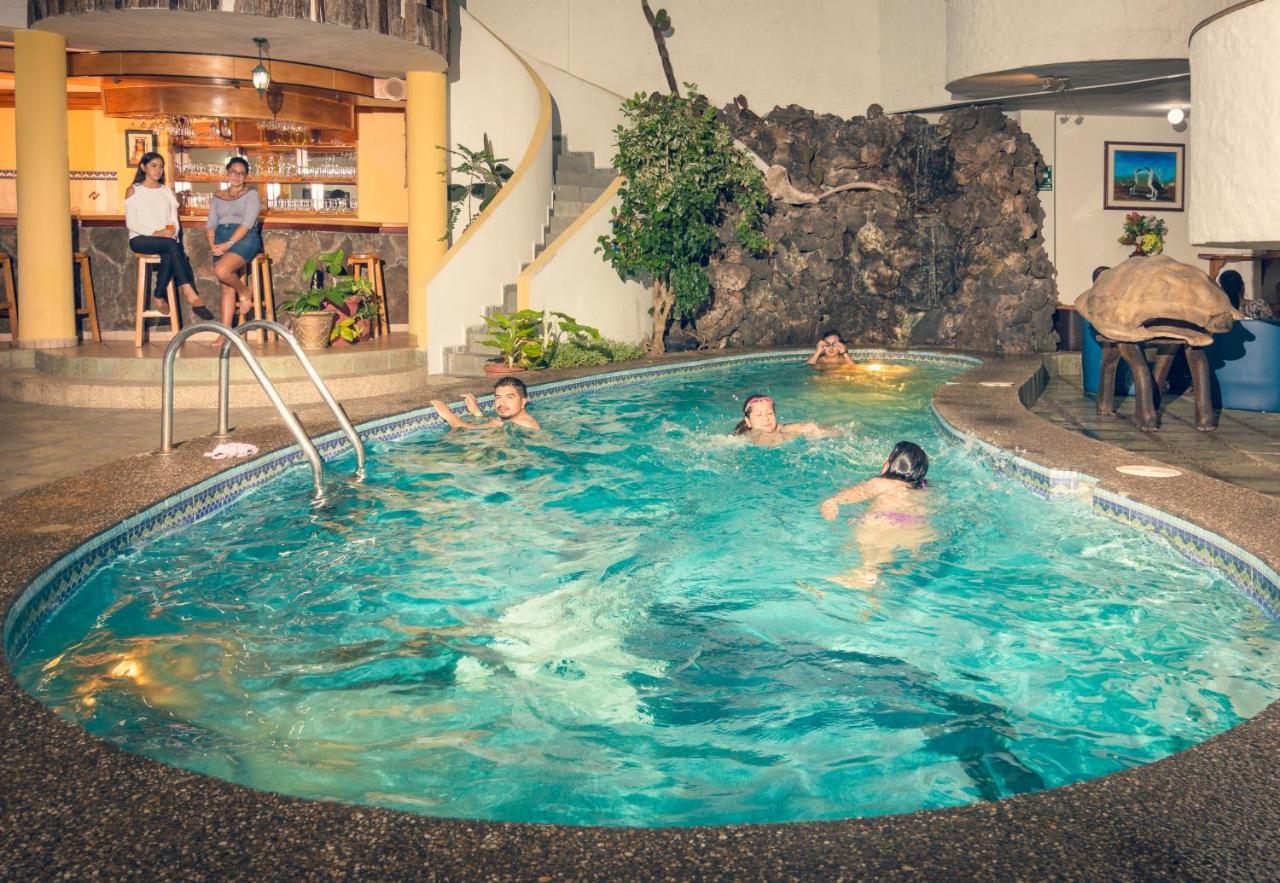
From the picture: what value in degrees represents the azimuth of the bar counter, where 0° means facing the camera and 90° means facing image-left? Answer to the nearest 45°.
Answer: approximately 0°

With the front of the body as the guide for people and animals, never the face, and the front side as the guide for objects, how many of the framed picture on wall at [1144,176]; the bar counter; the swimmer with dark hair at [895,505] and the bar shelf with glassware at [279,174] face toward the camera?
3

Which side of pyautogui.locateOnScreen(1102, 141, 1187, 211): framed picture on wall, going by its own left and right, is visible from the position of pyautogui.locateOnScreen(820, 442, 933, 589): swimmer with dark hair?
front

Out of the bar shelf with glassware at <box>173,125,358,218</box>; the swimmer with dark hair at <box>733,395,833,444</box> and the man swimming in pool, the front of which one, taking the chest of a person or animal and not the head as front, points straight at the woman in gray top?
the bar shelf with glassware

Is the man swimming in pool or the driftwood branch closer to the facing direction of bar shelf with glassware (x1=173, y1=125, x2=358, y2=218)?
the man swimming in pool

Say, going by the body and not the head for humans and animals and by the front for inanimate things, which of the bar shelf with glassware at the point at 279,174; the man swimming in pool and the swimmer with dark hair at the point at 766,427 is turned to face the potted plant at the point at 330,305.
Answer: the bar shelf with glassware

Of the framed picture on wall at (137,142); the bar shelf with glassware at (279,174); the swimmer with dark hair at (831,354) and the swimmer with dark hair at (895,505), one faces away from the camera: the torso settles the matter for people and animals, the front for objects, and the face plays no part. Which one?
the swimmer with dark hair at (895,505)

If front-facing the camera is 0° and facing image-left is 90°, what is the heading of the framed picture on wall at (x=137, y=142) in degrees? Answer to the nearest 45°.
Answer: approximately 0°
